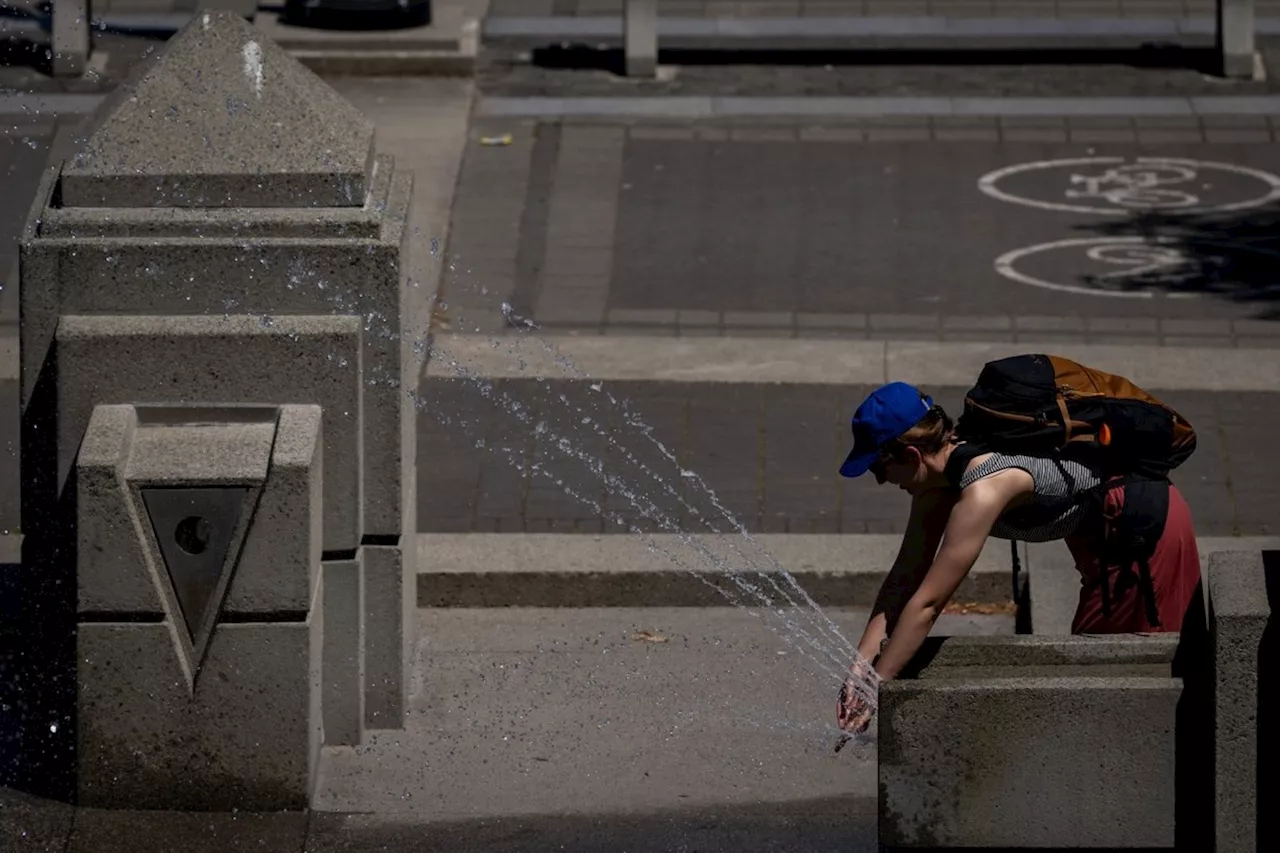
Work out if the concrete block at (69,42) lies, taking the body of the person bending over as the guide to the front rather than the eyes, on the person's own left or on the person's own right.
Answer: on the person's own right

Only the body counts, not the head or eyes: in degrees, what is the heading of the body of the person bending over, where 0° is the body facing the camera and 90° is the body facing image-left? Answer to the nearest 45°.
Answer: approximately 90°

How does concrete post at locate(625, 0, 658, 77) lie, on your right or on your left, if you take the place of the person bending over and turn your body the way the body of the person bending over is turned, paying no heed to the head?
on your right

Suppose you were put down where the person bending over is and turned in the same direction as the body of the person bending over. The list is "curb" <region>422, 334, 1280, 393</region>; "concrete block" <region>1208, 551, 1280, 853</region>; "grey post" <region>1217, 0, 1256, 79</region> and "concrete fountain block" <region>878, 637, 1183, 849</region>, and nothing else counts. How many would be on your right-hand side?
2

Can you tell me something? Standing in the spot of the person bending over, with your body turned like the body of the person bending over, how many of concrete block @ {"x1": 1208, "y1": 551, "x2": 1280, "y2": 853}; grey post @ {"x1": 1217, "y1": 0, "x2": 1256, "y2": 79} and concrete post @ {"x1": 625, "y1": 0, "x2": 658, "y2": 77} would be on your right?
2

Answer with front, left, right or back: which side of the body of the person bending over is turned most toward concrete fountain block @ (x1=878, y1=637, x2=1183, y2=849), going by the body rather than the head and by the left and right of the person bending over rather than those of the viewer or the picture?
left
